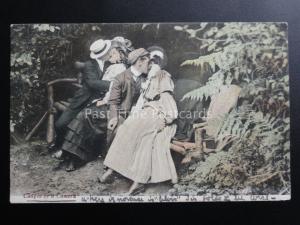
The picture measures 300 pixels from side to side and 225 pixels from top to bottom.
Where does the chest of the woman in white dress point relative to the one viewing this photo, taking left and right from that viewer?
facing the viewer and to the left of the viewer

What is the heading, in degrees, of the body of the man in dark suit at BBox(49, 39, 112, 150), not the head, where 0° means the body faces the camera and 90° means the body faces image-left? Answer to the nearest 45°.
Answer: approximately 270°

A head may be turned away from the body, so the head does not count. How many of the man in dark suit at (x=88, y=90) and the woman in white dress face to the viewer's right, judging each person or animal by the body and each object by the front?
1

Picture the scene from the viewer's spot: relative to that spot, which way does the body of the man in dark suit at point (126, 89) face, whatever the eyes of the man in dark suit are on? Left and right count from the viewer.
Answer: facing the viewer and to the right of the viewer
